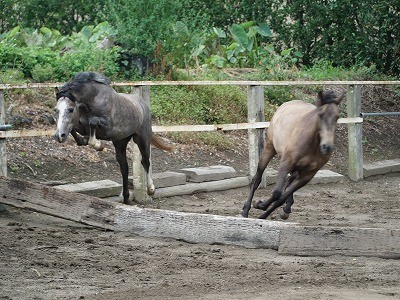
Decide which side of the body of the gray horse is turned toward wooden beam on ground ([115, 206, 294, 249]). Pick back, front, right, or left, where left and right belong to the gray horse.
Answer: left

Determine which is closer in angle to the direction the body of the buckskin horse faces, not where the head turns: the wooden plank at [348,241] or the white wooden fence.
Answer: the wooden plank

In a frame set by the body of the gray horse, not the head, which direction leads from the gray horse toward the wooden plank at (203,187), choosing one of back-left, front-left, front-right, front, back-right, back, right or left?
back

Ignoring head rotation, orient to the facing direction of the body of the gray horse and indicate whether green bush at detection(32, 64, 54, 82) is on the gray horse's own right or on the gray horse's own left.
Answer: on the gray horse's own right

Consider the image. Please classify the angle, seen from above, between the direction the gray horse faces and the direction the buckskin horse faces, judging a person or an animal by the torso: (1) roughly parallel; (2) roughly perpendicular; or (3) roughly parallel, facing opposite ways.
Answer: roughly perpendicular

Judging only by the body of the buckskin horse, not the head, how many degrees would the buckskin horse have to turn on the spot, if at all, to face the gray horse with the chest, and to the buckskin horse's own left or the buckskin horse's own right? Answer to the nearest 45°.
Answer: approximately 135° to the buckskin horse's own right

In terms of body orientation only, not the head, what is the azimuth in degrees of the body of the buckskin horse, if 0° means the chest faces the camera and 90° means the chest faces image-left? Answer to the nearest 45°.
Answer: approximately 315°
